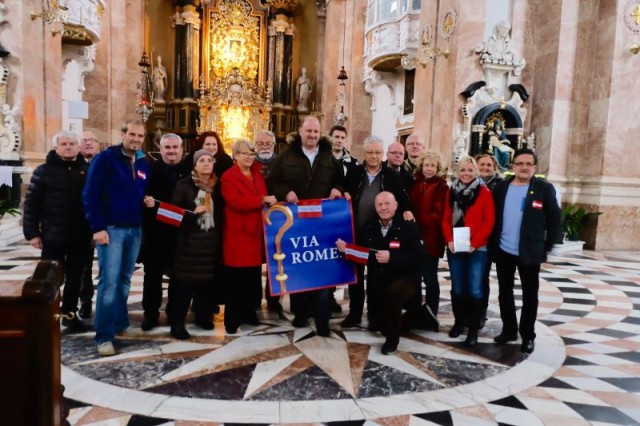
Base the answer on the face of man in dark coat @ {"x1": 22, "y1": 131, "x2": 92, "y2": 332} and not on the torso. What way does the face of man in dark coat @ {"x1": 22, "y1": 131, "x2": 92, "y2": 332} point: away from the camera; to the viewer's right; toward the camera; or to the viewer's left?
toward the camera

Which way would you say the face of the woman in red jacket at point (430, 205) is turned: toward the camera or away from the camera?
toward the camera

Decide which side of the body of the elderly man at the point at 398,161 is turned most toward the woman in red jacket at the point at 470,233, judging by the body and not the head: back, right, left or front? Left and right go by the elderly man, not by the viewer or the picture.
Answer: left

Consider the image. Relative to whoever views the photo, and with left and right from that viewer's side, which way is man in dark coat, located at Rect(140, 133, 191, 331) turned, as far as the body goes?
facing the viewer

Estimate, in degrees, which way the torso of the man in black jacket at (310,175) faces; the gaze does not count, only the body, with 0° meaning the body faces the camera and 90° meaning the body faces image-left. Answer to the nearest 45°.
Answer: approximately 0°

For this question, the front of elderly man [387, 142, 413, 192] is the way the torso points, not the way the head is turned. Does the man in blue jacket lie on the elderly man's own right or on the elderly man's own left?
on the elderly man's own right

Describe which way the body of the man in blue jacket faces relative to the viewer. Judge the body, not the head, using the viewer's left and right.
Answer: facing the viewer and to the right of the viewer

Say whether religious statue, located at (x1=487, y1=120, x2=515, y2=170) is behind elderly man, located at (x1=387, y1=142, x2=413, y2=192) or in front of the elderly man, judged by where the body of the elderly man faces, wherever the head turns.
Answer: behind

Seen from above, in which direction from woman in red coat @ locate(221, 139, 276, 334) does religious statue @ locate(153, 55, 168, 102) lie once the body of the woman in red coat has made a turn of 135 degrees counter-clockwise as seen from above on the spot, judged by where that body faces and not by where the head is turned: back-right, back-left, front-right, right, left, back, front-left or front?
front

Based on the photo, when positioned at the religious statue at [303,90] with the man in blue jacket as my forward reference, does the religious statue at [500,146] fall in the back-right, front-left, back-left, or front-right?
front-left

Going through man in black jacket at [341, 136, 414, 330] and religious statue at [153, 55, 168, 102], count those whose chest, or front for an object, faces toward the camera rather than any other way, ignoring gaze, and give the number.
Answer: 2

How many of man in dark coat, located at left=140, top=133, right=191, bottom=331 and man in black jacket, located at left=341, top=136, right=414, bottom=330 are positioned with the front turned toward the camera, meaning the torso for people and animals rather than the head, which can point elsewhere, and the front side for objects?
2

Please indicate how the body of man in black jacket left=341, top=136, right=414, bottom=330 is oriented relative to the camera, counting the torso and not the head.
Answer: toward the camera

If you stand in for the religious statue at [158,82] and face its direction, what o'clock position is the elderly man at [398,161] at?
The elderly man is roughly at 12 o'clock from the religious statue.

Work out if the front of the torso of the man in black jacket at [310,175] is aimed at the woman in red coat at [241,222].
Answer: no
